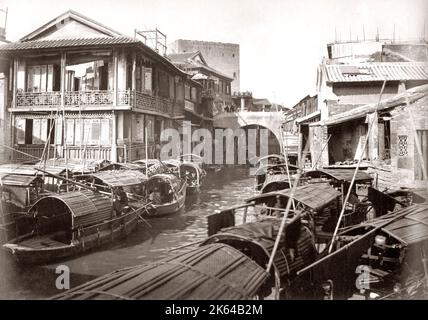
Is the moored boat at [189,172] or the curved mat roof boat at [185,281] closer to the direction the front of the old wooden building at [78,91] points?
the curved mat roof boat

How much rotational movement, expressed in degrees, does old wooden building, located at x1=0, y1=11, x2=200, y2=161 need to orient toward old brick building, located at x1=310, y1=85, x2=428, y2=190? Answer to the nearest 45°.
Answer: approximately 45° to its left

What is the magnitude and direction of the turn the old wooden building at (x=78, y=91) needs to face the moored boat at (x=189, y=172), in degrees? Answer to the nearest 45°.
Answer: approximately 90° to its left

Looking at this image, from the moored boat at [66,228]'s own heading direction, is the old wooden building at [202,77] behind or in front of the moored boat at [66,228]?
behind

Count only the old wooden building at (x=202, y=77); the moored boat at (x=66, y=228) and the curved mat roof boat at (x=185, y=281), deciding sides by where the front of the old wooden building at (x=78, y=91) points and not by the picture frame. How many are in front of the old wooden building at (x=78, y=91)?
2

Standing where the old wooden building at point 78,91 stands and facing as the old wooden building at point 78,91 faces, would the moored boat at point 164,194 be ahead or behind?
ahead

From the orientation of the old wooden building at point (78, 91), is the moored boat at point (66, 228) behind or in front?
in front
